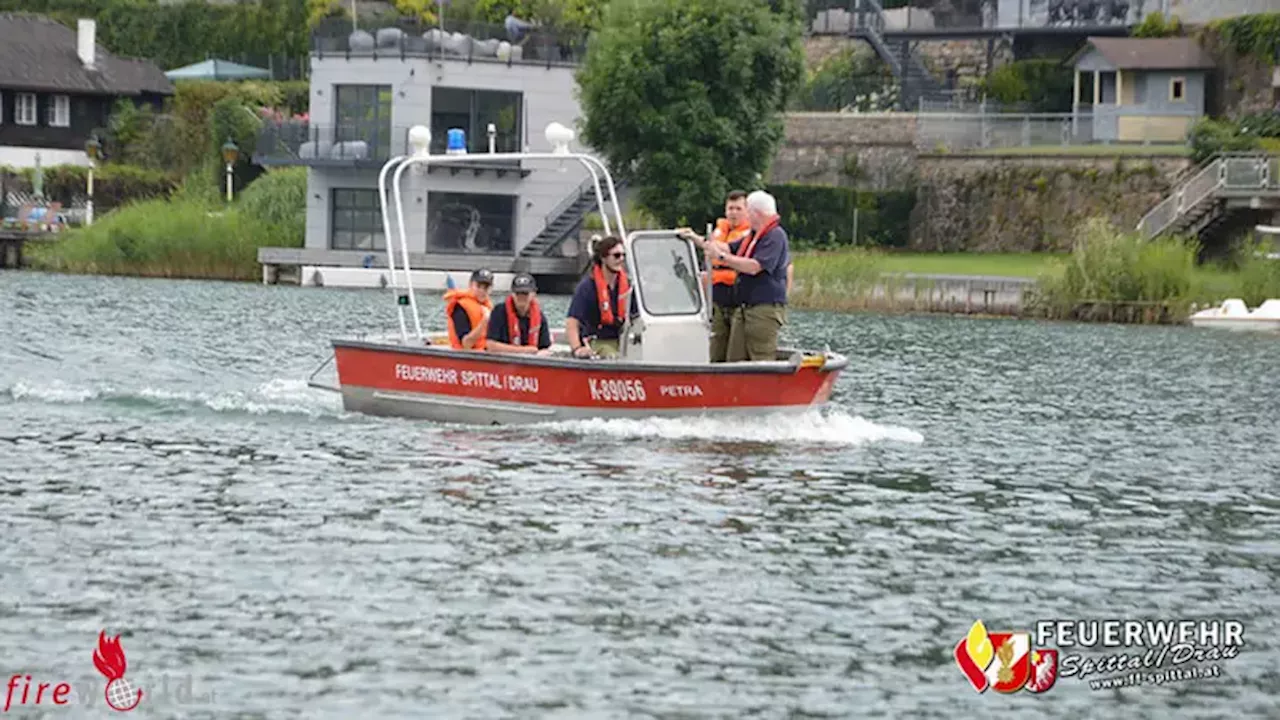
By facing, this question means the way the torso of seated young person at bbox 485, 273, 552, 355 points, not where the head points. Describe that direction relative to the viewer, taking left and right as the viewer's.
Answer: facing the viewer

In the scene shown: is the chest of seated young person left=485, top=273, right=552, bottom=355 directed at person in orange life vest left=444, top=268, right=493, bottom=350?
no

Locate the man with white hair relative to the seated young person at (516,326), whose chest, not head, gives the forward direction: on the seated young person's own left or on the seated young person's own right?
on the seated young person's own left

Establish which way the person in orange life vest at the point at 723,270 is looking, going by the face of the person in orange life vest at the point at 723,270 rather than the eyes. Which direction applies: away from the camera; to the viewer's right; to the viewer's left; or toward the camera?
toward the camera

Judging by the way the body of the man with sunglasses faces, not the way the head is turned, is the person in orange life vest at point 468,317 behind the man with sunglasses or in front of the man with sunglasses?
behind

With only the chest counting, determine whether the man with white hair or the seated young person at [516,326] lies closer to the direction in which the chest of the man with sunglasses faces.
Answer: the man with white hair

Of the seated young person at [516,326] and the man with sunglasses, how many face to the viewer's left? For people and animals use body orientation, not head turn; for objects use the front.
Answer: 0

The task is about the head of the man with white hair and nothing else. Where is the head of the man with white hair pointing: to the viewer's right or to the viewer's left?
to the viewer's left

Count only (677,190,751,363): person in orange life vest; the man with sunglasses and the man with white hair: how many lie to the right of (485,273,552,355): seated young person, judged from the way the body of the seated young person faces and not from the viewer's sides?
0

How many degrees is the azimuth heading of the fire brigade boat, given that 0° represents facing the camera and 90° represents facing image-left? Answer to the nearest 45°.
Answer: approximately 270°
